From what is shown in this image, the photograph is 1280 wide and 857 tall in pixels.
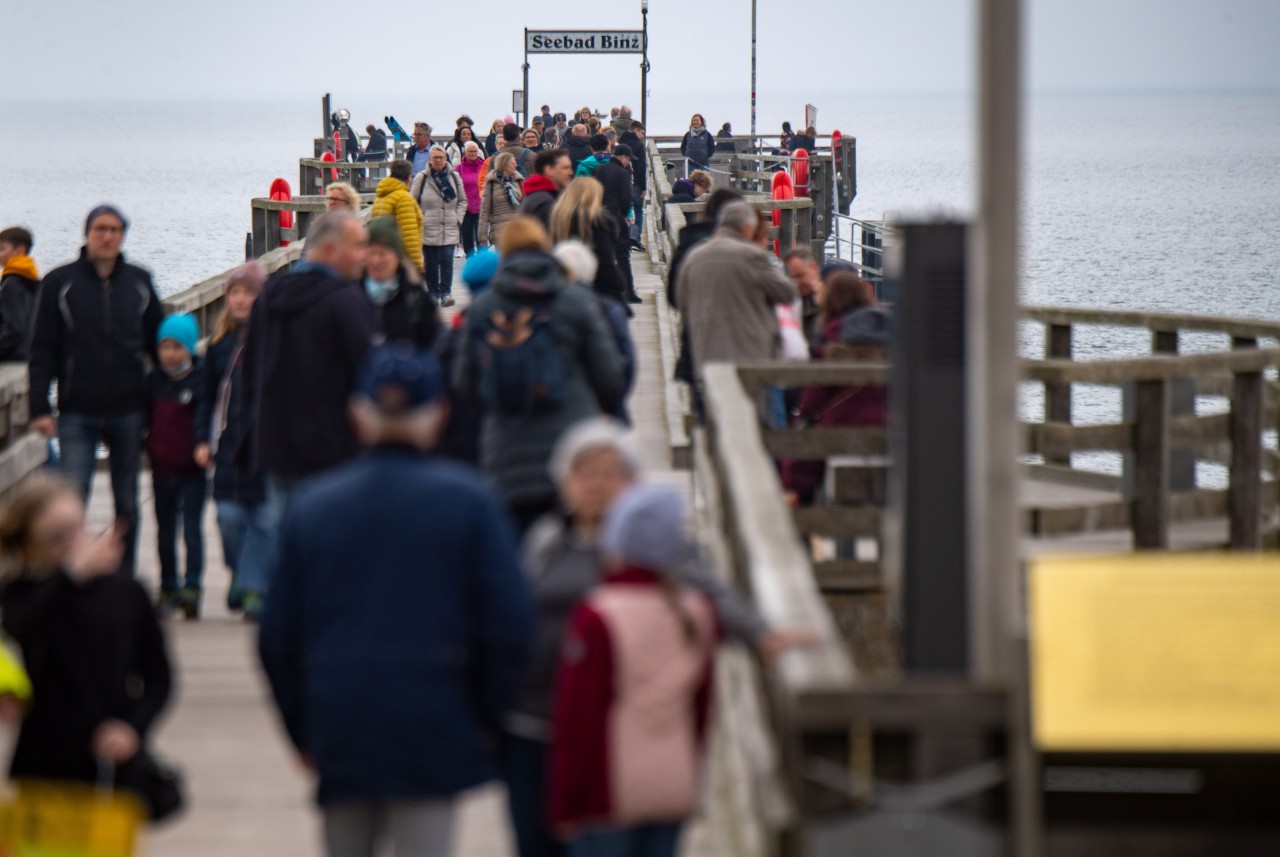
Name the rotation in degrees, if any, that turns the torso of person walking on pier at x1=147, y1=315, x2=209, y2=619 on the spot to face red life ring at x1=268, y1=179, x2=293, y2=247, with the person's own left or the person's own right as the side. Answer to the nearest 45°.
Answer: approximately 180°

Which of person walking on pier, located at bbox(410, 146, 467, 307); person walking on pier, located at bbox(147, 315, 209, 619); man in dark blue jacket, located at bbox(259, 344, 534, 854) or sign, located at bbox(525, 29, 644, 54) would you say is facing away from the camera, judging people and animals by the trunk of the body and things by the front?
the man in dark blue jacket

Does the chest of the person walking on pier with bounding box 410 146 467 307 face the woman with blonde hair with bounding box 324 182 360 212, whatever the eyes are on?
yes

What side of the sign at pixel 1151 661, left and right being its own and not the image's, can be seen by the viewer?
front

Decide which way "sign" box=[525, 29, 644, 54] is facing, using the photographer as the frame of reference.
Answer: facing the viewer

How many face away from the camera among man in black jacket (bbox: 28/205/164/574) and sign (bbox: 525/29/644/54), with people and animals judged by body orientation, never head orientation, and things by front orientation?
0

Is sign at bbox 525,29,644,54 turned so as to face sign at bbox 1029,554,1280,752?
yes

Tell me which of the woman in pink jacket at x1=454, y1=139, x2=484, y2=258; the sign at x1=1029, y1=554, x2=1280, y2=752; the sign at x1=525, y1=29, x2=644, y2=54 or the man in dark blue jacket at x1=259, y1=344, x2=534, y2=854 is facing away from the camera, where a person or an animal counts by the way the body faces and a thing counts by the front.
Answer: the man in dark blue jacket

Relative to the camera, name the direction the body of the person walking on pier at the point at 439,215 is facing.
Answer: toward the camera

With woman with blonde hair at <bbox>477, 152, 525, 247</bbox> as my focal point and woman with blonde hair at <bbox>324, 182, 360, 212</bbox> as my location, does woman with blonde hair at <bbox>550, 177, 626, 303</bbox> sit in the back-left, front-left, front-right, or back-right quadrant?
back-right

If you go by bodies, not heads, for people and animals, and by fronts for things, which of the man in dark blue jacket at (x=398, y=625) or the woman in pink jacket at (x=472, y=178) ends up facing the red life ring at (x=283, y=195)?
the man in dark blue jacket
